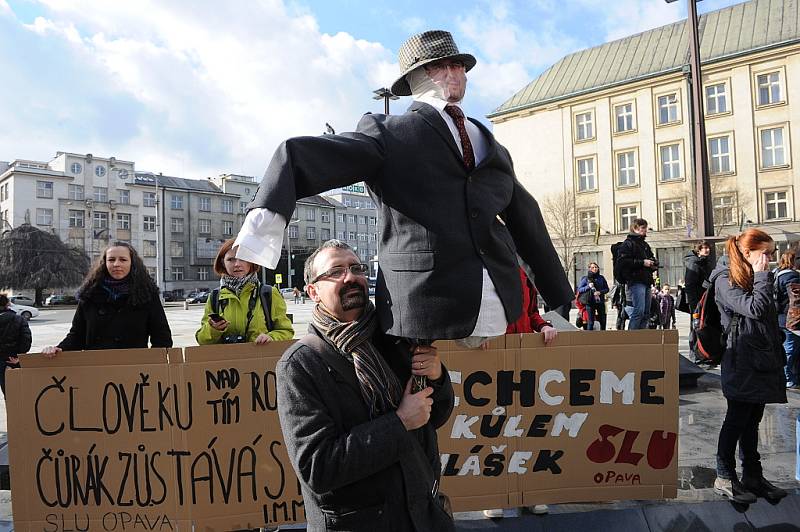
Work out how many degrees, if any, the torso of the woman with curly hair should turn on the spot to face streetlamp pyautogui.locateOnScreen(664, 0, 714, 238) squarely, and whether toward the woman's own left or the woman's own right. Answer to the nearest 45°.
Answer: approximately 90° to the woman's own left

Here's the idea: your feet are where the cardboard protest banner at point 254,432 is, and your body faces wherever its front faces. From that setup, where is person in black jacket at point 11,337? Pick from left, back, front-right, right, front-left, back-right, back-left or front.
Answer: back-right

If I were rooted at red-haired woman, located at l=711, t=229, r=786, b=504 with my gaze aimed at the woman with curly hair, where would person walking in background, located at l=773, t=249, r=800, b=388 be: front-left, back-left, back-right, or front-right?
back-right

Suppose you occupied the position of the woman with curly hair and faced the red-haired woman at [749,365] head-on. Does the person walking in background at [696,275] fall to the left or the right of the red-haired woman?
left

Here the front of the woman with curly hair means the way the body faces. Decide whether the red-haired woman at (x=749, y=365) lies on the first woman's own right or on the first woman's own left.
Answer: on the first woman's own left

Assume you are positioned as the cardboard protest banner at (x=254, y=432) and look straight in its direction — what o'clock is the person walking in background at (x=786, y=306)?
The person walking in background is roughly at 8 o'clock from the cardboard protest banner.

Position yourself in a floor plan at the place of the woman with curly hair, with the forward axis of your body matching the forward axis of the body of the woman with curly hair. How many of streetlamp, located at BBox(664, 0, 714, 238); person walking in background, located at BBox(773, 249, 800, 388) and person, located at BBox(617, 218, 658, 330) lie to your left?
3

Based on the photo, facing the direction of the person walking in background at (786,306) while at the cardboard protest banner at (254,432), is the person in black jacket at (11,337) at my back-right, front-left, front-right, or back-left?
back-left

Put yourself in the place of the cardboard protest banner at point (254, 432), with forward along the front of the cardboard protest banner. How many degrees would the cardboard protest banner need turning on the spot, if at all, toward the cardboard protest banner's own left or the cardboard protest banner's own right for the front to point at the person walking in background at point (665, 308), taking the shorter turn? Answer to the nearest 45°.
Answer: approximately 135° to the cardboard protest banner's own left

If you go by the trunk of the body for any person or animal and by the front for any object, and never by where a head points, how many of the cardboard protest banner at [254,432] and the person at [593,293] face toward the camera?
2
